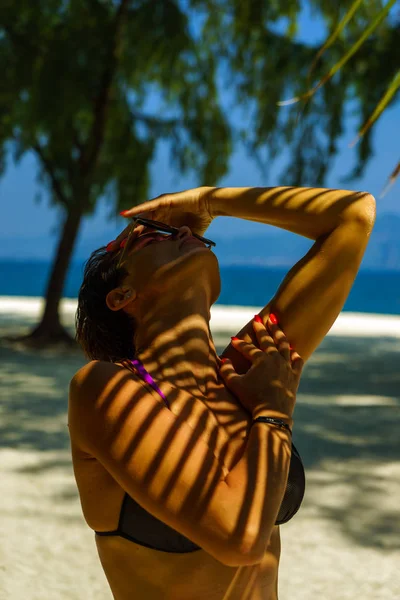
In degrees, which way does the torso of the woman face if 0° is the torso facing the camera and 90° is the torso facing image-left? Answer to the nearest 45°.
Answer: approximately 315°

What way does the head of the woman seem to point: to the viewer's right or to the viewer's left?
to the viewer's right
